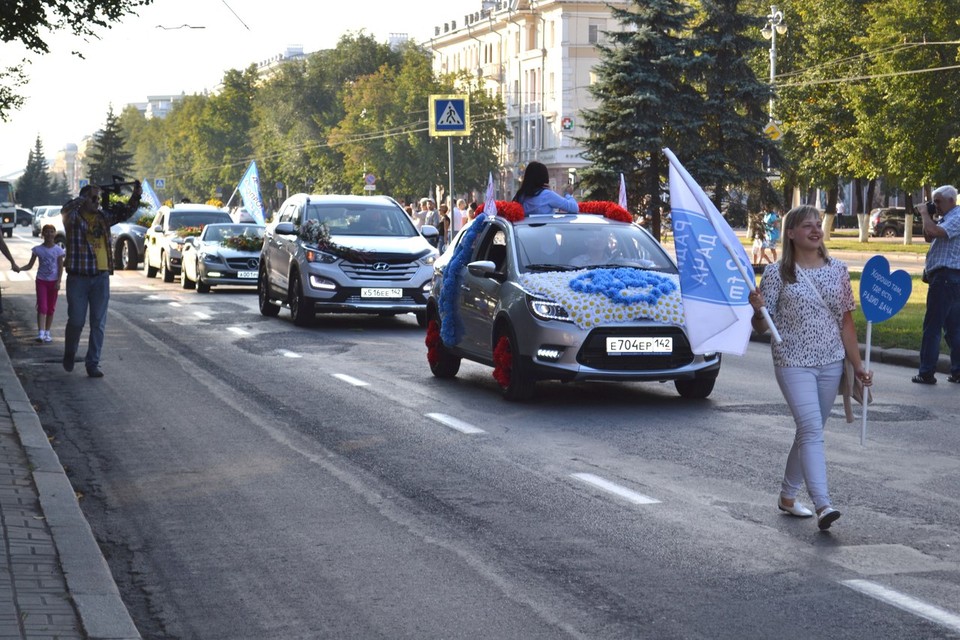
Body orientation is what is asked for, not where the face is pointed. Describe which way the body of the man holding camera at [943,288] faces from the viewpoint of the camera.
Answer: to the viewer's left

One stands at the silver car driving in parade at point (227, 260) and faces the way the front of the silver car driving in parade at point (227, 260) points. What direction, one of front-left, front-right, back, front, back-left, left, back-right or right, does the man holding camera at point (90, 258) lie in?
front-right

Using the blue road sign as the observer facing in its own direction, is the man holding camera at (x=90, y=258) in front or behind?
in front

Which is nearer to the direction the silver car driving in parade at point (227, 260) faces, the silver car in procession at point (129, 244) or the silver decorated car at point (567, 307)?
the silver decorated car

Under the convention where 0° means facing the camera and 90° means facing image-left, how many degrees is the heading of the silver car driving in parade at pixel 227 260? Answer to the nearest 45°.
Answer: approximately 315°

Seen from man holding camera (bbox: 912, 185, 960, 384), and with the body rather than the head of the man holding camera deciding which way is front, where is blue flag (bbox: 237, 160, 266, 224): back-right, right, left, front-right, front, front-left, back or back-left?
front-right

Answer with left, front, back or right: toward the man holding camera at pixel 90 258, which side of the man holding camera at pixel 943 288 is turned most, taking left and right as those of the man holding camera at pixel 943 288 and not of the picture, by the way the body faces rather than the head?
front

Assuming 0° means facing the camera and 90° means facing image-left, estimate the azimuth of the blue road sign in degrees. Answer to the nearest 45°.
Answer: approximately 0°

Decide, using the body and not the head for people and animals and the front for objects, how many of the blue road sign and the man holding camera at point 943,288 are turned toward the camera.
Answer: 1

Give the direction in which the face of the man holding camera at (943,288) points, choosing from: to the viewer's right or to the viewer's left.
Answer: to the viewer's left

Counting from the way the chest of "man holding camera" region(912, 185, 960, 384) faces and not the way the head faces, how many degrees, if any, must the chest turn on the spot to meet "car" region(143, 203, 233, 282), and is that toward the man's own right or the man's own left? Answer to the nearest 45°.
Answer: approximately 45° to the man's own right
